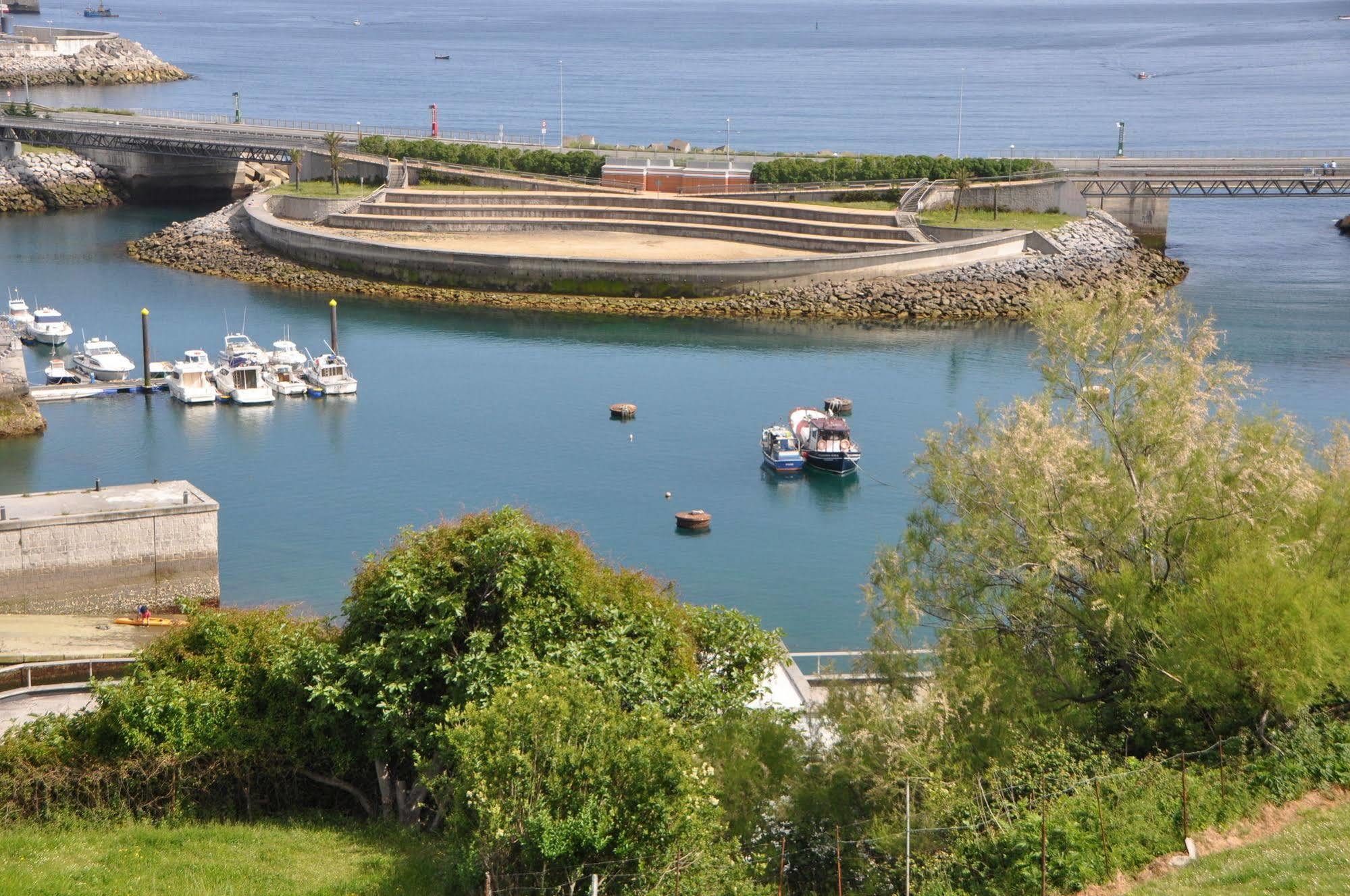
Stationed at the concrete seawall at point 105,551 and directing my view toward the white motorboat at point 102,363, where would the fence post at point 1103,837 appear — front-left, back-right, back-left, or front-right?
back-right

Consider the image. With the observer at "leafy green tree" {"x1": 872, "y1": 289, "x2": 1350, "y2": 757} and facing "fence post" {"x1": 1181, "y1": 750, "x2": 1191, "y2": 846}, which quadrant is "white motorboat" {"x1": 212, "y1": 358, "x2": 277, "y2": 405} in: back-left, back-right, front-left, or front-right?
back-right
